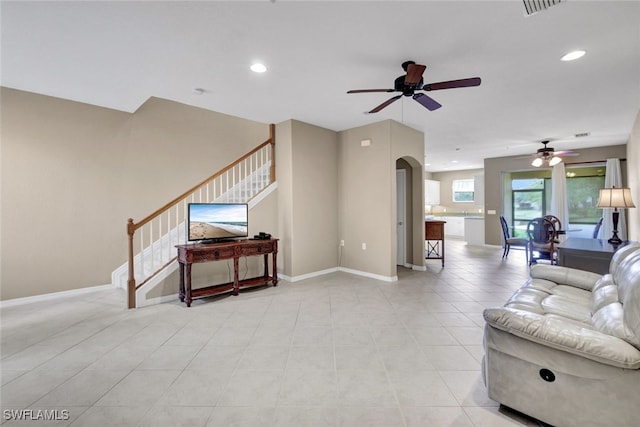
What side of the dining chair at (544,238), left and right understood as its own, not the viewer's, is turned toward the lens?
back

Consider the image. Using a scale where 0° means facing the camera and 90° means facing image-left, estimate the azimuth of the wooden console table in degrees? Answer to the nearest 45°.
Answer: approximately 315°

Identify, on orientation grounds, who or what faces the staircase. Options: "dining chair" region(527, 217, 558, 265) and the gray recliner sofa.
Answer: the gray recliner sofa

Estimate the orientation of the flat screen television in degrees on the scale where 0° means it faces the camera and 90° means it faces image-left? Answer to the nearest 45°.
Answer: approximately 315°

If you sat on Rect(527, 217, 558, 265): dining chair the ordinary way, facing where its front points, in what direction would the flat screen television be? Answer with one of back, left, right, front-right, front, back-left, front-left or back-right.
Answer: back-left

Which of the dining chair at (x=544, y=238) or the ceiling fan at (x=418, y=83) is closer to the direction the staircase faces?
the ceiling fan

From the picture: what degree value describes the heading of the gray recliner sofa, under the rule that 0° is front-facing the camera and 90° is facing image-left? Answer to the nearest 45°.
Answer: approximately 90°
